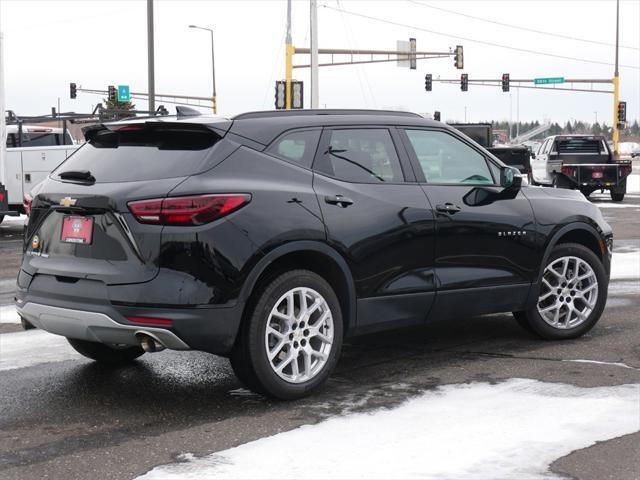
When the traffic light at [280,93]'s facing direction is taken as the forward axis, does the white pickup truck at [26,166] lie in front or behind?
behind

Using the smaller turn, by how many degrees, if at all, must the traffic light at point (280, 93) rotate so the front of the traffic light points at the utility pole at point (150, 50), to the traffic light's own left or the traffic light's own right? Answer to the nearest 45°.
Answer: approximately 135° to the traffic light's own left

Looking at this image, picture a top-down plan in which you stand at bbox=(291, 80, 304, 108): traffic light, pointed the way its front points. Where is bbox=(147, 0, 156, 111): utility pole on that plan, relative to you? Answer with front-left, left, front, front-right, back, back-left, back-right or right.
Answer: back-left

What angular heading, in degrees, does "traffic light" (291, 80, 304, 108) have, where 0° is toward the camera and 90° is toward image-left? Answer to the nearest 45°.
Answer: approximately 180°

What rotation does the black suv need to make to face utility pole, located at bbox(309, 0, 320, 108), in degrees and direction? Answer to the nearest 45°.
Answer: approximately 45° to its left

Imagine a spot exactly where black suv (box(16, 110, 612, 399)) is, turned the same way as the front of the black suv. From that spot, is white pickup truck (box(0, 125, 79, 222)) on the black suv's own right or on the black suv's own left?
on the black suv's own left

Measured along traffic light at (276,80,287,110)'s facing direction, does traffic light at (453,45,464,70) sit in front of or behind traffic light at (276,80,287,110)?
in front

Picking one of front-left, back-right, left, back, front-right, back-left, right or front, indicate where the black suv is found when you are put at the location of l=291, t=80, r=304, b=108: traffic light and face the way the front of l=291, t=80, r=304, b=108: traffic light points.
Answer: back

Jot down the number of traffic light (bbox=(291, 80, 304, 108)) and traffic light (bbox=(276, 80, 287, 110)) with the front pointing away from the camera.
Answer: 2

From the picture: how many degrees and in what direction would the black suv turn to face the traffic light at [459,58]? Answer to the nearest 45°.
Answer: approximately 45° to its left

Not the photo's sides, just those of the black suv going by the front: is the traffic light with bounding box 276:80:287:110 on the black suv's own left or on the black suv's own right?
on the black suv's own left

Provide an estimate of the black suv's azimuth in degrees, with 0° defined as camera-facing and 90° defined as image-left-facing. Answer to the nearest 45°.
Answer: approximately 225°

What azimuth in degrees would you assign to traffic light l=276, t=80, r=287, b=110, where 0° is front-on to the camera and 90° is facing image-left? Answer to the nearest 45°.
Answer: approximately 180°
